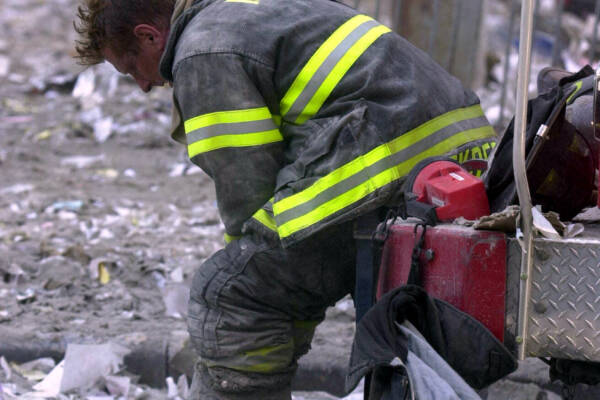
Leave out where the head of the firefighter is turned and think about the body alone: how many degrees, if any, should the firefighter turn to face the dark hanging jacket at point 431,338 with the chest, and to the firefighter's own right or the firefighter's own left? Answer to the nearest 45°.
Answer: approximately 135° to the firefighter's own left

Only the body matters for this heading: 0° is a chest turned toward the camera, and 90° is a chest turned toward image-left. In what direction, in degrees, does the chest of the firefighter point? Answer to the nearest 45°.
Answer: approximately 90°

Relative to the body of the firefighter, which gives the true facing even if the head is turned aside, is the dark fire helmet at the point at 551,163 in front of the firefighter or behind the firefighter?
behind

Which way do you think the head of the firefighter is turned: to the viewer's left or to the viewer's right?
to the viewer's left

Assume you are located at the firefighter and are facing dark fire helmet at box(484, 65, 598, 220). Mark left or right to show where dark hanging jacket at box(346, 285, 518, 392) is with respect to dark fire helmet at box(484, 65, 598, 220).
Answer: right
